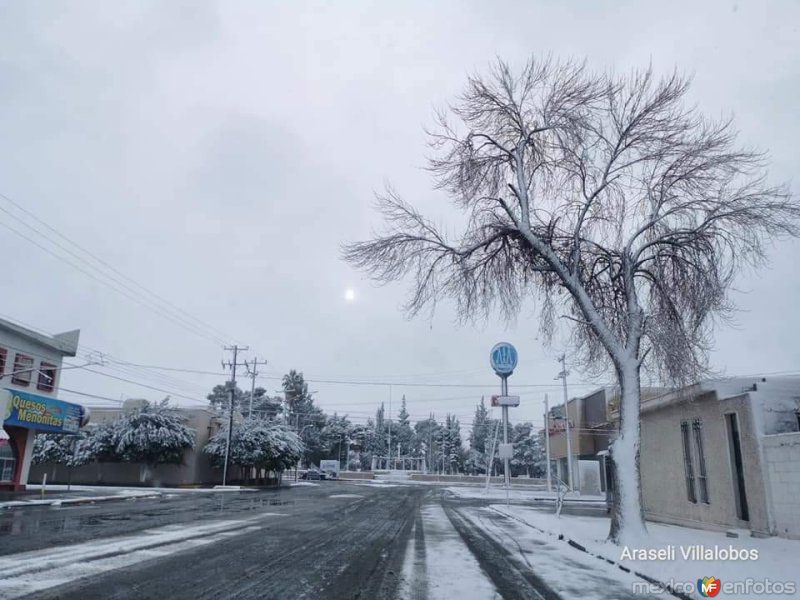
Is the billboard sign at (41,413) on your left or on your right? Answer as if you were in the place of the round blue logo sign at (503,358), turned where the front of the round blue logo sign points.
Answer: on your right

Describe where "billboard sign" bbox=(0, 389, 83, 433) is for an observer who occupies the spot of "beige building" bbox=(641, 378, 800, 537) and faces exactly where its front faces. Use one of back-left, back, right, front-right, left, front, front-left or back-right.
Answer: front-right

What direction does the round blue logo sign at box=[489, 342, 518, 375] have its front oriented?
toward the camera

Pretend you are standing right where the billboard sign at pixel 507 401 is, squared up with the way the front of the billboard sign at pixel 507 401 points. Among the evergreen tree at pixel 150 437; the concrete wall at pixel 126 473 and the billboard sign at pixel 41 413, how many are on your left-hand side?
0

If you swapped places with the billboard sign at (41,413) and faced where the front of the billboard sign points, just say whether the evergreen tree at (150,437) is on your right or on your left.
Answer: on your left

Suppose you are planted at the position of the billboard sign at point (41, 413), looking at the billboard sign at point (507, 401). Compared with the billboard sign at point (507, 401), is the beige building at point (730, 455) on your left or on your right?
right

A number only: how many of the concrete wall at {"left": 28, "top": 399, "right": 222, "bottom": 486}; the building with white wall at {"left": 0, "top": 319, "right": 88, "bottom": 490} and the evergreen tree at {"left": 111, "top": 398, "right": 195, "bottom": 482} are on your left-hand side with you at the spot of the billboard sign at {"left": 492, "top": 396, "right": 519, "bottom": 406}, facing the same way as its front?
0

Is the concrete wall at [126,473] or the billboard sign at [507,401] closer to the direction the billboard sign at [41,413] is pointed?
the billboard sign

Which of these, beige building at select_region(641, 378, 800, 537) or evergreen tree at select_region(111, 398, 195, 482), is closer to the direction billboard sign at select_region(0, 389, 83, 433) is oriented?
the beige building

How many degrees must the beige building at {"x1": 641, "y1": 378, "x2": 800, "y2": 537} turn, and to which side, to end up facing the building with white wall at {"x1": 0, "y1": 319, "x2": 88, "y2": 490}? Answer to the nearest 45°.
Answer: approximately 45° to its right

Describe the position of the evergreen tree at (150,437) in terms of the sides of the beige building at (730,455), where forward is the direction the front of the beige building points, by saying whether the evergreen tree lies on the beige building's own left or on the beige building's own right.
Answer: on the beige building's own right

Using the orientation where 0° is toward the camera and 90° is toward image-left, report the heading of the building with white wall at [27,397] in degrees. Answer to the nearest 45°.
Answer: approximately 315°

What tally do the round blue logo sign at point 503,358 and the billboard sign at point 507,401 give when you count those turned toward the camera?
2

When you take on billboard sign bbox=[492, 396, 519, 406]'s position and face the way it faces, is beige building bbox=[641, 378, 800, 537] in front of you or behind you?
in front

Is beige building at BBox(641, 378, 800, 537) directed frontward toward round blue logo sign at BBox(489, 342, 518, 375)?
no

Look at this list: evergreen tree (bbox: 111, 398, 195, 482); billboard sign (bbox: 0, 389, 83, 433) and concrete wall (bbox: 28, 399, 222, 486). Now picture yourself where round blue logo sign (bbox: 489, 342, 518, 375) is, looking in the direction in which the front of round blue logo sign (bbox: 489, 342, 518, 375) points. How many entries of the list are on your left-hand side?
0

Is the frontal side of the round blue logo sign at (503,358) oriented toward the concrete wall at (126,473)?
no

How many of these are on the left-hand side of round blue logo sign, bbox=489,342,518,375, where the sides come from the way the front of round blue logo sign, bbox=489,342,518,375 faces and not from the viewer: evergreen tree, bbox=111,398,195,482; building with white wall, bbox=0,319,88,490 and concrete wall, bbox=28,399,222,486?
0
